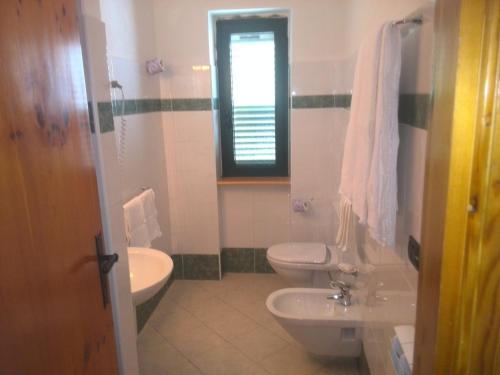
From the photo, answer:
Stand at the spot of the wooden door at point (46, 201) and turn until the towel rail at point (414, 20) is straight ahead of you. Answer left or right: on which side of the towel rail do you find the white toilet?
left

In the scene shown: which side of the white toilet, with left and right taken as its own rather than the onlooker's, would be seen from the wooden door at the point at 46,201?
left

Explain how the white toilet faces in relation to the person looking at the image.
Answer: facing to the left of the viewer

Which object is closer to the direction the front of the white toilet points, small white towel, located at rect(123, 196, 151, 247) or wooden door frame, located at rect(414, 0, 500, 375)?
the small white towel

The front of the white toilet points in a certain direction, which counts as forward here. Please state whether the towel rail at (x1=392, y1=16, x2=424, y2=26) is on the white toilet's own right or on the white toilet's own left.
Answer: on the white toilet's own left

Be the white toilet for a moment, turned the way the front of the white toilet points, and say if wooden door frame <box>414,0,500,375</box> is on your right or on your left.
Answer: on your left

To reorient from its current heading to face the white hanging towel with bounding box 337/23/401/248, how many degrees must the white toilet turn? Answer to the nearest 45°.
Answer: approximately 90° to its left

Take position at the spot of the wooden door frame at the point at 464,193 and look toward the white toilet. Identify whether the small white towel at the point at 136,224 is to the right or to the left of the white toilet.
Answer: left

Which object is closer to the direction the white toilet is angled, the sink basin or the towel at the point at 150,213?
the towel

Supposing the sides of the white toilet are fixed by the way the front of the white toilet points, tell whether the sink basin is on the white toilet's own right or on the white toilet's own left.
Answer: on the white toilet's own left
